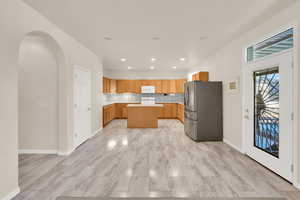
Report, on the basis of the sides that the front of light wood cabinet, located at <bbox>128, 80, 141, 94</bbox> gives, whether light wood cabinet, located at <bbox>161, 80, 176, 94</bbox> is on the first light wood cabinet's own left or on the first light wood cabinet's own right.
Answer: on the first light wood cabinet's own left

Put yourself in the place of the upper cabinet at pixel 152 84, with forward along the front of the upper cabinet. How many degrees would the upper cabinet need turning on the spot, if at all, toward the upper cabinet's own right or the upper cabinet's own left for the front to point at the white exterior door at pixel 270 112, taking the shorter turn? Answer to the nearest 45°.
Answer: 0° — it already faces it

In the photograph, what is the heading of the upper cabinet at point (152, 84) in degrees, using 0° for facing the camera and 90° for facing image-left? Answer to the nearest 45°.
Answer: approximately 0°

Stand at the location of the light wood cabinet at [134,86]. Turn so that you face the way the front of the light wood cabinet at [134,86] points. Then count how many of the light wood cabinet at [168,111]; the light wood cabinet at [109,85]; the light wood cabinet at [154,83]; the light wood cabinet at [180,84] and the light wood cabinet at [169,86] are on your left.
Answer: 4

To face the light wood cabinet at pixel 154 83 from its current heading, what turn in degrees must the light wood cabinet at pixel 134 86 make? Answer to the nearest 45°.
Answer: approximately 90° to its left
